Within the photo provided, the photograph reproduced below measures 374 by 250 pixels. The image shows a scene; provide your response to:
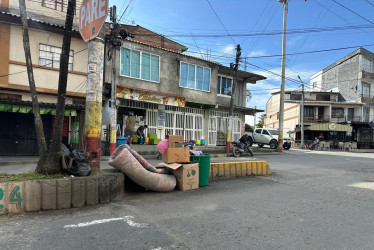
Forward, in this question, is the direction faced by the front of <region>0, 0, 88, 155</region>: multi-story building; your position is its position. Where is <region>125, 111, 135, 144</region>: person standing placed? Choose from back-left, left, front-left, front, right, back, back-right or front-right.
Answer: front-left

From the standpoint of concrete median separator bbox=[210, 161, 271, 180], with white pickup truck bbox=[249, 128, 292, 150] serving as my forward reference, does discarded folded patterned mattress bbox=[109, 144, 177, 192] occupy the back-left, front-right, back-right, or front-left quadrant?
back-left

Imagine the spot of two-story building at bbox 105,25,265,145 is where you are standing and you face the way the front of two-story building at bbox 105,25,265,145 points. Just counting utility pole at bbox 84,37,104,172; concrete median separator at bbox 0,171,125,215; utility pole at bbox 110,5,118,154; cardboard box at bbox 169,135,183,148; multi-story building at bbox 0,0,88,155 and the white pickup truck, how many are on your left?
1

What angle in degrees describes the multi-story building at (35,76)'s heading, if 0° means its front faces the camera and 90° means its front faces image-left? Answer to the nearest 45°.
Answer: approximately 315°

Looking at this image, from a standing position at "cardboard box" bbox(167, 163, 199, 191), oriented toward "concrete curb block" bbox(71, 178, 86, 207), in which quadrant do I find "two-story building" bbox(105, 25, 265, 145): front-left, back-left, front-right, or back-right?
back-right

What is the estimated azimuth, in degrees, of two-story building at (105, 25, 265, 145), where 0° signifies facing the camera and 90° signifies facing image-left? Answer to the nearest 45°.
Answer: approximately 315°

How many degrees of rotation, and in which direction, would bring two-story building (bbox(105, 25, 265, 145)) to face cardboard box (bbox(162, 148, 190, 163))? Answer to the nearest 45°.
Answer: approximately 45° to its right

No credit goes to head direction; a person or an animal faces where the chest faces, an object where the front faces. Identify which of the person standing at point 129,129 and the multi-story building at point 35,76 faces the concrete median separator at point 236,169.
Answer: the multi-story building

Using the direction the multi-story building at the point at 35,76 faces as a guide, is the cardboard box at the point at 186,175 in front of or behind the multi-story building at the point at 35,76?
in front

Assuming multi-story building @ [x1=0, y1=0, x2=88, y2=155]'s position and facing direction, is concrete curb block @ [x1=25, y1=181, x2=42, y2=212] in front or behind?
in front

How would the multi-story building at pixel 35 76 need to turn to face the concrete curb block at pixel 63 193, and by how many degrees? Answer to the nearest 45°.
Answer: approximately 45° to its right
